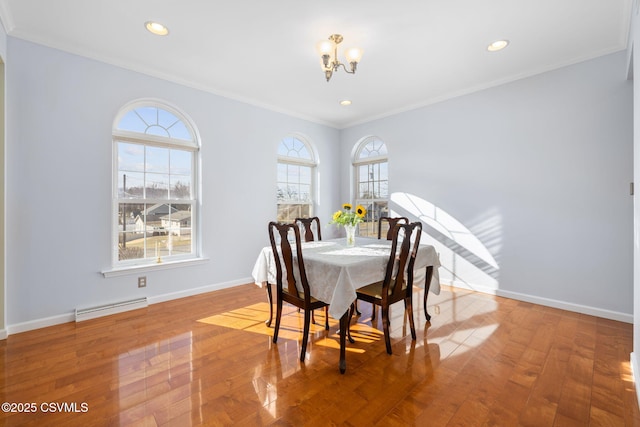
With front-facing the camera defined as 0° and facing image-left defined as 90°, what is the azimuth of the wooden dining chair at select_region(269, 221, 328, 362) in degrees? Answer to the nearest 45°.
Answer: approximately 225°

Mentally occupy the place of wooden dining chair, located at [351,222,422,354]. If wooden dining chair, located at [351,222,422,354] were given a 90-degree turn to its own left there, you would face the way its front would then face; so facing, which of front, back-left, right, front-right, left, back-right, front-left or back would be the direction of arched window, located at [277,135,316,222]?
right

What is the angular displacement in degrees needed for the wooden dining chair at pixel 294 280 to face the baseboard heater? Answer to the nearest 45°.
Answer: approximately 90° to its left

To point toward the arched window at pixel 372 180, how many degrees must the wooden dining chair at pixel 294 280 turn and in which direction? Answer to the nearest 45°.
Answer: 0° — it already faces it

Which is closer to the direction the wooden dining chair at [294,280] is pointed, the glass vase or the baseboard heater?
the glass vase

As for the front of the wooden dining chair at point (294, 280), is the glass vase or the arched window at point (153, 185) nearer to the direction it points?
the glass vase

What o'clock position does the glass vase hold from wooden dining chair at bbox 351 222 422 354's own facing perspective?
The glass vase is roughly at 12 o'clock from the wooden dining chair.

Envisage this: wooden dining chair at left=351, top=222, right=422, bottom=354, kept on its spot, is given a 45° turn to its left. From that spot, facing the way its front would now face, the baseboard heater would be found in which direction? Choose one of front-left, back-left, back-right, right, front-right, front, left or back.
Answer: front

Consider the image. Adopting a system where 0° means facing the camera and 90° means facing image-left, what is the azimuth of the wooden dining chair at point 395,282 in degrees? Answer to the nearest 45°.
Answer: approximately 135°

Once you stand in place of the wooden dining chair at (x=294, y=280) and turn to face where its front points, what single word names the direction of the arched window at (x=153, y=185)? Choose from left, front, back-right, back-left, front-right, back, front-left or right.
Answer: left

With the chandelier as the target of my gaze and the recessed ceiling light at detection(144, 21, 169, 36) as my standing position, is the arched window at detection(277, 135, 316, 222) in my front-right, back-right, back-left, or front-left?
front-left

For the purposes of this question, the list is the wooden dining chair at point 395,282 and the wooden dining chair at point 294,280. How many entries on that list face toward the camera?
0

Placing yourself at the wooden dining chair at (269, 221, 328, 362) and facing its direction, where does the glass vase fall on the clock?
The glass vase is roughly at 12 o'clock from the wooden dining chair.

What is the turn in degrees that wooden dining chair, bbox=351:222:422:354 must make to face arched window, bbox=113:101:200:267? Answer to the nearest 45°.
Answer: approximately 45° to its left
